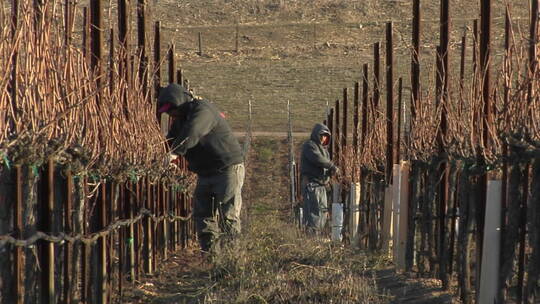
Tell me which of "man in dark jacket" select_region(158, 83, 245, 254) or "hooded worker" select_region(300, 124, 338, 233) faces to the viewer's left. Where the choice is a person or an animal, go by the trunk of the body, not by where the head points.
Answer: the man in dark jacket

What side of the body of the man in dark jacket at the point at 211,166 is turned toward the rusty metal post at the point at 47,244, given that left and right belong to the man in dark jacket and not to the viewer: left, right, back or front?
left

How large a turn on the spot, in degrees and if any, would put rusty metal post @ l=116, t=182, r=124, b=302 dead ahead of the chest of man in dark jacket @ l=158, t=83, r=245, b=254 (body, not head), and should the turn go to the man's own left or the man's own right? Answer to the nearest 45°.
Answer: approximately 45° to the man's own left

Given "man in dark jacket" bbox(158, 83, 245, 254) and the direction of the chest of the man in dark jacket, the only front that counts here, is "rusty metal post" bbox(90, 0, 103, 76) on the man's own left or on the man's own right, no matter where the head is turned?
on the man's own left

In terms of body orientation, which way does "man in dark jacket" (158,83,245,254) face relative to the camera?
to the viewer's left

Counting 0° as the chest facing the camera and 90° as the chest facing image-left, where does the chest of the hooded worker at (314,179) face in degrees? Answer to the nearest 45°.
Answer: approximately 270°

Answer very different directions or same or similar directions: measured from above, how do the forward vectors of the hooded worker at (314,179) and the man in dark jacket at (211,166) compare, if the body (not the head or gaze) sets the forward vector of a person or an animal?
very different directions
